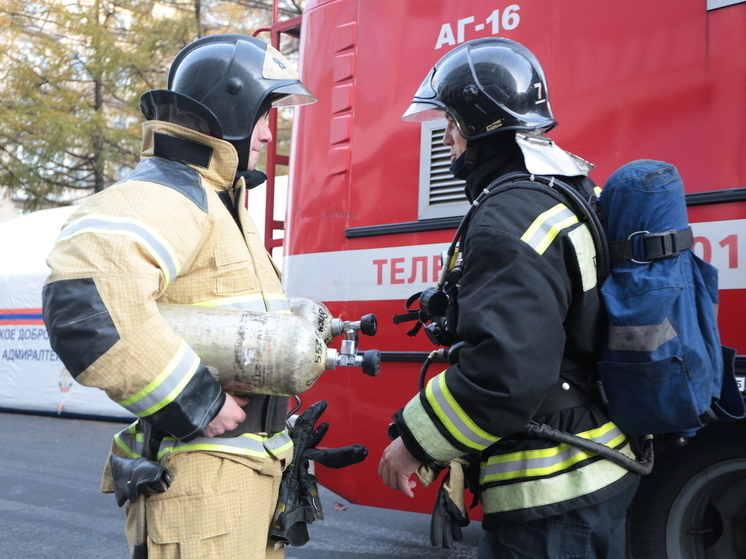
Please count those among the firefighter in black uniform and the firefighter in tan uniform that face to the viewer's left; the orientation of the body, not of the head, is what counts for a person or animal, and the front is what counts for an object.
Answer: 1

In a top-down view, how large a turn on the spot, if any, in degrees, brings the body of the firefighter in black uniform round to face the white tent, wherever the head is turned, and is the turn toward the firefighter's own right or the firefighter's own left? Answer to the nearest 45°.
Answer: approximately 45° to the firefighter's own right

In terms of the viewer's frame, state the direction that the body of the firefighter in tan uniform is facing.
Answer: to the viewer's right

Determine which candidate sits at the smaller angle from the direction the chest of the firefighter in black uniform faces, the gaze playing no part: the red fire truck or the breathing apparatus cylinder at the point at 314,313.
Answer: the breathing apparatus cylinder

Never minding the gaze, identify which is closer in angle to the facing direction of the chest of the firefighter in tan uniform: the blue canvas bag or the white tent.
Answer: the blue canvas bag

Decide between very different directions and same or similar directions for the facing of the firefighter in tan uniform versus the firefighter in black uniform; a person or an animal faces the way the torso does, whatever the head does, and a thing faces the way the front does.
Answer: very different directions

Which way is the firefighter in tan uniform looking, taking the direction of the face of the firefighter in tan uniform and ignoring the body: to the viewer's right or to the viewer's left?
to the viewer's right

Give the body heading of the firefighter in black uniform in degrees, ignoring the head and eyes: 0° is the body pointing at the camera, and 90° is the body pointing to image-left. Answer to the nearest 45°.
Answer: approximately 90°

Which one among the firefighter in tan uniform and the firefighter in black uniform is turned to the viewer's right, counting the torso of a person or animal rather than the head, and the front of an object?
the firefighter in tan uniform

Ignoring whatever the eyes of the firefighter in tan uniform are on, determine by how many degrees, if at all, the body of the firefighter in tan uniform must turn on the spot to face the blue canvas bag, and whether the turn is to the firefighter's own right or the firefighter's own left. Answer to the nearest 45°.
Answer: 0° — they already face it

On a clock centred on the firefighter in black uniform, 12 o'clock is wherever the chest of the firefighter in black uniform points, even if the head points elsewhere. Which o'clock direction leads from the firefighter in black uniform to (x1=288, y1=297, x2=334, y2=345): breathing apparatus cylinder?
The breathing apparatus cylinder is roughly at 1 o'clock from the firefighter in black uniform.

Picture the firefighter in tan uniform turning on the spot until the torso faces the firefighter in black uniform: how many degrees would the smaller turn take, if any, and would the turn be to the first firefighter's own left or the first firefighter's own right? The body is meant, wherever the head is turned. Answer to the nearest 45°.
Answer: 0° — they already face them
